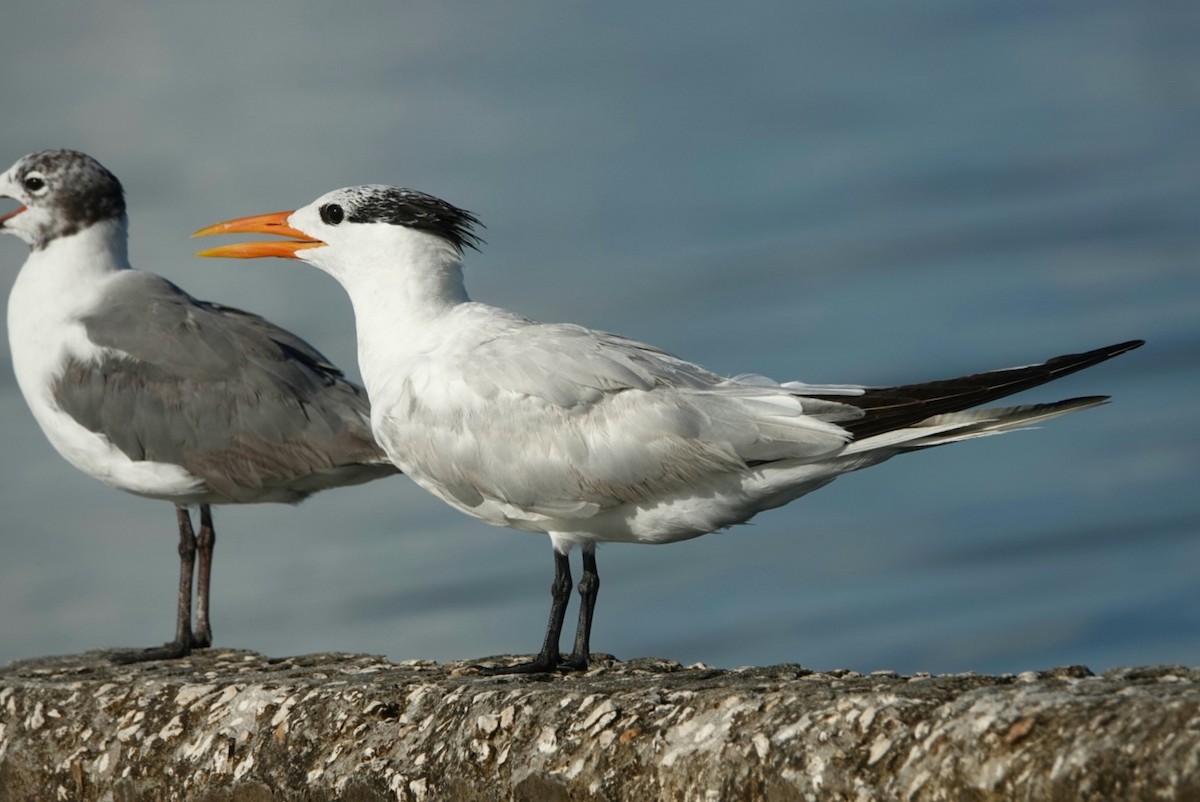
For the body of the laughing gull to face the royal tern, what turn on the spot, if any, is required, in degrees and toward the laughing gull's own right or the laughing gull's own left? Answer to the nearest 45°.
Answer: approximately 135° to the laughing gull's own left

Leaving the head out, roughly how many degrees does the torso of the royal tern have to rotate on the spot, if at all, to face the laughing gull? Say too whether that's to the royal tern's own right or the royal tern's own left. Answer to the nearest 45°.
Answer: approximately 45° to the royal tern's own right

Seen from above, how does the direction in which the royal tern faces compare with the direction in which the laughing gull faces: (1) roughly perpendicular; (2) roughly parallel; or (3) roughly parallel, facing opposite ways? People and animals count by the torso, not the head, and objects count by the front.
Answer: roughly parallel

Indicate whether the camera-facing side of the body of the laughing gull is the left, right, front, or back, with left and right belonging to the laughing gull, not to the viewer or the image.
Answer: left

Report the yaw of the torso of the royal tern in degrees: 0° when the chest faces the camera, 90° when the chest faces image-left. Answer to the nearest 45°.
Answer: approximately 90°

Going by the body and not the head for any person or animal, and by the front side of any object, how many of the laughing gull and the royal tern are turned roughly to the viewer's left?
2
